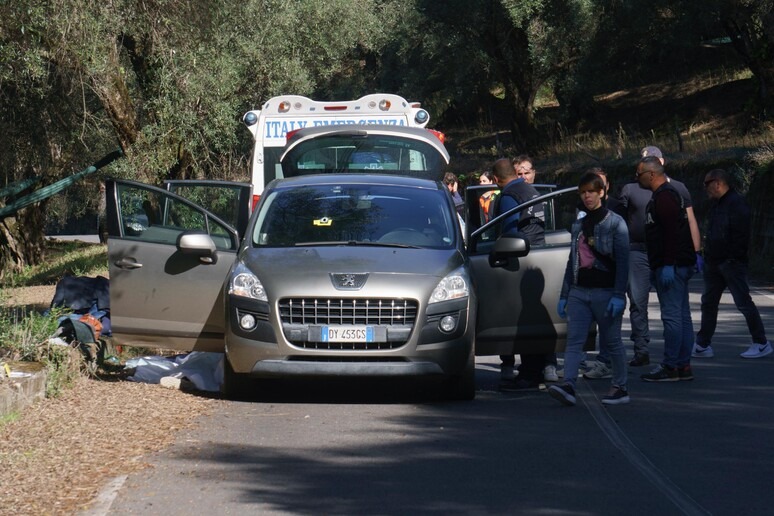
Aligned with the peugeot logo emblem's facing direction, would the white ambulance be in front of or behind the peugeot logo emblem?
behind

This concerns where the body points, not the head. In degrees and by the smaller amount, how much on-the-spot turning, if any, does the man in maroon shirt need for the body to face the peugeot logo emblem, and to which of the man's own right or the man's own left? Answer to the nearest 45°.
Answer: approximately 45° to the man's own left

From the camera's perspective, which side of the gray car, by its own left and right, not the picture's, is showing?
front

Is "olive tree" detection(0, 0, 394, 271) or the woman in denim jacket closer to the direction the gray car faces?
the woman in denim jacket

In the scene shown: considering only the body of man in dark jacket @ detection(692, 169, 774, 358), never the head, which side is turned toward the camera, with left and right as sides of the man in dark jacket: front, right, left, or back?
left

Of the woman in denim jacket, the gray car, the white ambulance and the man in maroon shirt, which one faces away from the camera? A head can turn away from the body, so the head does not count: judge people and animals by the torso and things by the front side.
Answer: the white ambulance

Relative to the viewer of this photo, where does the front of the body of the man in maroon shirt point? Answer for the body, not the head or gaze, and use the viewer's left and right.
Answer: facing to the left of the viewer

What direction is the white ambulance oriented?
away from the camera

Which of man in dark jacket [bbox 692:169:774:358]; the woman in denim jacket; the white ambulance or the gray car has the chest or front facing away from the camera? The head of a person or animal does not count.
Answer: the white ambulance

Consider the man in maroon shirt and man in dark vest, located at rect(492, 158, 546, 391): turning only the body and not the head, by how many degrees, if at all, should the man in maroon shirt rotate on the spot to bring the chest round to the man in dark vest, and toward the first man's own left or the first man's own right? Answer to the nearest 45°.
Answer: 0° — they already face them

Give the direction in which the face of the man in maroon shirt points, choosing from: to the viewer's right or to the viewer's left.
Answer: to the viewer's left

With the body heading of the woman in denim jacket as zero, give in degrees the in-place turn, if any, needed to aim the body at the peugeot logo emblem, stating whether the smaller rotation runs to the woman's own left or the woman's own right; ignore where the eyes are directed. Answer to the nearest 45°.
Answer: approximately 45° to the woman's own right

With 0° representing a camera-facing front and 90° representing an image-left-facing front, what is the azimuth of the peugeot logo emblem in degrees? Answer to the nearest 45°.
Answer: approximately 0°
